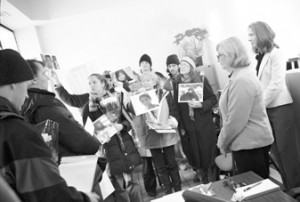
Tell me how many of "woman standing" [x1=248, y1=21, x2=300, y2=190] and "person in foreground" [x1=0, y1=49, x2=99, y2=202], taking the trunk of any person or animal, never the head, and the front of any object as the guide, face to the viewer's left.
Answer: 1

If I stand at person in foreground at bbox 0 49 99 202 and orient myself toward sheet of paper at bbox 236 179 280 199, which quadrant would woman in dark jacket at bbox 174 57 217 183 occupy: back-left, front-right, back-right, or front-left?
front-left

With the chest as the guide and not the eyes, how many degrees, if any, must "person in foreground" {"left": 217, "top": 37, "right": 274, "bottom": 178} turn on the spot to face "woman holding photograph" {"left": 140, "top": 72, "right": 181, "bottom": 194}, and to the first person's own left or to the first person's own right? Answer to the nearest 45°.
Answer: approximately 45° to the first person's own right

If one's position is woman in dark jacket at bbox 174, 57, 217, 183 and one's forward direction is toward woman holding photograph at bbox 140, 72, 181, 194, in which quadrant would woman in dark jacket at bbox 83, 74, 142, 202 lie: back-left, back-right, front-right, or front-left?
front-left

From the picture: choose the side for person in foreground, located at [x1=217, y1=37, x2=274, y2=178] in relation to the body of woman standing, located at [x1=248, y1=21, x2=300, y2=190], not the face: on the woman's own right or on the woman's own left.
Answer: on the woman's own left

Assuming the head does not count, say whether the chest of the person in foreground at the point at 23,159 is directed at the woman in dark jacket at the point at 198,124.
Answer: yes

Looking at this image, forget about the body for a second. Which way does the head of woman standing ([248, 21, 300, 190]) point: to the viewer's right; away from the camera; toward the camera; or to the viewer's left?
to the viewer's left

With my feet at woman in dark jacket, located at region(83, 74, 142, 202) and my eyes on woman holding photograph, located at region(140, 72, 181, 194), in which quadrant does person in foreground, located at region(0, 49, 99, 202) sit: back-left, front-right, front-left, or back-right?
back-right

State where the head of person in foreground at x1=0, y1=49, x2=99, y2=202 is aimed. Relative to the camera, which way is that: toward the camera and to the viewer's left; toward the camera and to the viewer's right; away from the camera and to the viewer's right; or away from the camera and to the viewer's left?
away from the camera and to the viewer's right

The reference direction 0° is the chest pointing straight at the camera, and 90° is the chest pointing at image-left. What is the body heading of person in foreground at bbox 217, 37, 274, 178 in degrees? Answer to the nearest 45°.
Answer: approximately 90°

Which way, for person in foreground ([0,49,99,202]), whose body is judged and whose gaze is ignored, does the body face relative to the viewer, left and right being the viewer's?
facing away from the viewer and to the right of the viewer

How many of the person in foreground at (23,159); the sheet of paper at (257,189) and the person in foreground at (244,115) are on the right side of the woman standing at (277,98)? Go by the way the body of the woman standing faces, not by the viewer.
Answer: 0

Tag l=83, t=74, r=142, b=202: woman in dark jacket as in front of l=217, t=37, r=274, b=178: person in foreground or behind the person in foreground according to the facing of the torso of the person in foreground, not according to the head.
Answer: in front

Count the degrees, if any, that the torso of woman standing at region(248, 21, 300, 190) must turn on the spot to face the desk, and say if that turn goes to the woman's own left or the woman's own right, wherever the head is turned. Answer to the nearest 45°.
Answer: approximately 90° to the woman's own left

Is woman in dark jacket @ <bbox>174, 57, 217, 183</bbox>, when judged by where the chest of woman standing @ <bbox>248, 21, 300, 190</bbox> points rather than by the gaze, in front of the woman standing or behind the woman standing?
in front

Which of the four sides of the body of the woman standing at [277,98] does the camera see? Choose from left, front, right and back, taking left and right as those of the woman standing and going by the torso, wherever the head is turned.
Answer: left

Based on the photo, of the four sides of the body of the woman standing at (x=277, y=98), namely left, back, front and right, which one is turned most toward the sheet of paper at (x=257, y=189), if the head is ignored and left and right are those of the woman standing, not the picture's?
left
